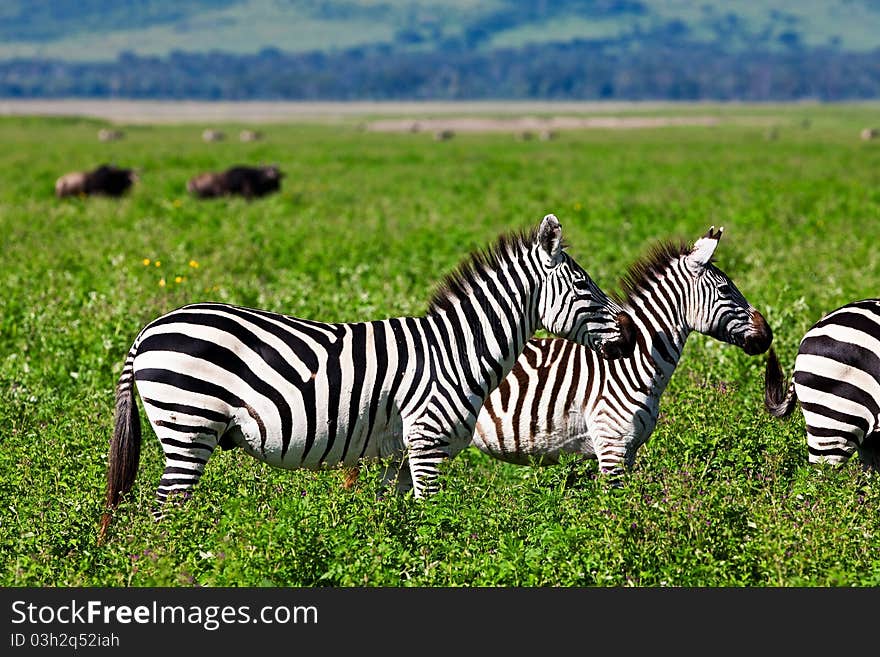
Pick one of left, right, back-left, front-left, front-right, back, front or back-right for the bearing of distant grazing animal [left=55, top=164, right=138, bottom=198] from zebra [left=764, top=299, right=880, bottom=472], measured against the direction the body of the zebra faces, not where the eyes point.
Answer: back-left

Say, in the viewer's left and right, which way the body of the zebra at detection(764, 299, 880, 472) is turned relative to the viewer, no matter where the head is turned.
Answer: facing to the right of the viewer

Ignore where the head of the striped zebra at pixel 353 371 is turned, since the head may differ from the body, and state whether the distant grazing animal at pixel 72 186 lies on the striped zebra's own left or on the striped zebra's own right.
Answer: on the striped zebra's own left

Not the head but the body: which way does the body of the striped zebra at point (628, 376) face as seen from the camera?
to the viewer's right

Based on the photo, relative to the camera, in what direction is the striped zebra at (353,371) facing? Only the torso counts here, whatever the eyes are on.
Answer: to the viewer's right
